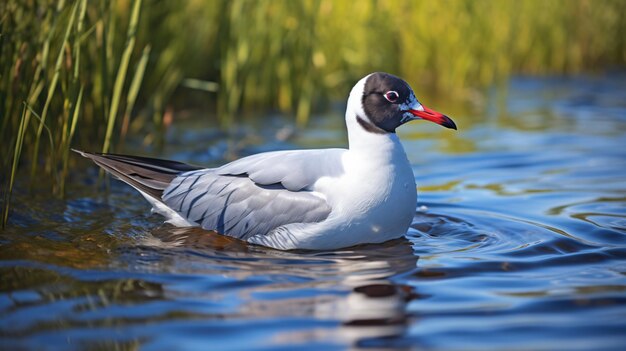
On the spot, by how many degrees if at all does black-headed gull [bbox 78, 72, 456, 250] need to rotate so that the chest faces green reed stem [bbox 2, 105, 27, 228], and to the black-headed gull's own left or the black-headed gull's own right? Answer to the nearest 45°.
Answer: approximately 180°

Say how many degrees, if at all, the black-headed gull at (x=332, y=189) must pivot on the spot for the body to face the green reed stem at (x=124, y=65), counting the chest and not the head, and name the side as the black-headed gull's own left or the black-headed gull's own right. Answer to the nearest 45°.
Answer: approximately 135° to the black-headed gull's own left

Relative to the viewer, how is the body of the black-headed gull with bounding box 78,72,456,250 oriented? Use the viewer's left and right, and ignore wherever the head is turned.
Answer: facing to the right of the viewer
